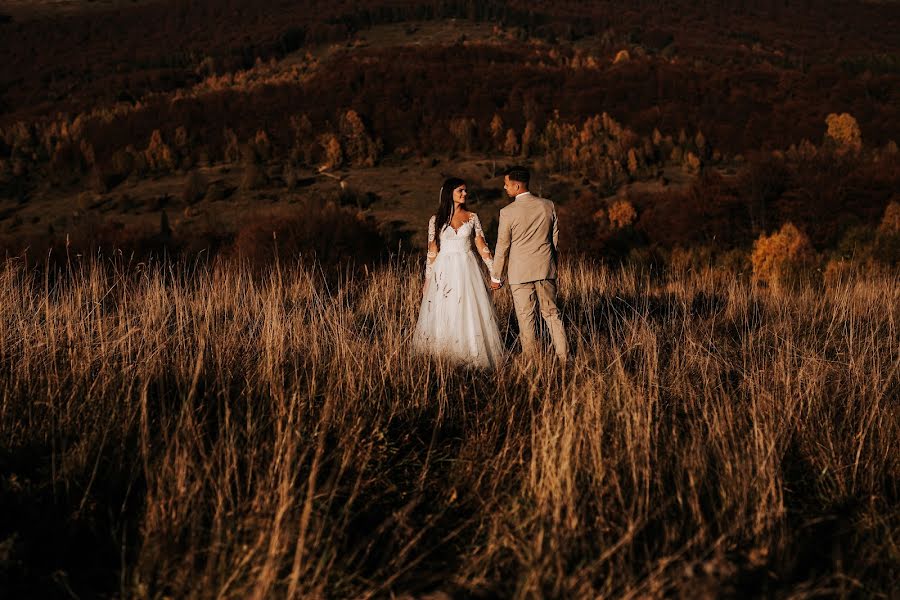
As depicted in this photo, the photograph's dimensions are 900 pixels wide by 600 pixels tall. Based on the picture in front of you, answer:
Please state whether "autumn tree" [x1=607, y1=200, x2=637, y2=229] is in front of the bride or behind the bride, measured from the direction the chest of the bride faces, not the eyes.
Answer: behind

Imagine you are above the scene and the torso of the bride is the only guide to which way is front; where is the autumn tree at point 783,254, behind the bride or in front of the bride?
behind

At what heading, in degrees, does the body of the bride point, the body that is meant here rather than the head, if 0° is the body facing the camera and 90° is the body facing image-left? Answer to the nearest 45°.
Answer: approximately 0°

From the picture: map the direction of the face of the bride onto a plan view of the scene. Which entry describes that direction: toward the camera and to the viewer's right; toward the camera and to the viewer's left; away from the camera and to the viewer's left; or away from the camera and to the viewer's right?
toward the camera and to the viewer's right

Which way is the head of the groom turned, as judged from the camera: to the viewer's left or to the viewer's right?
to the viewer's left
